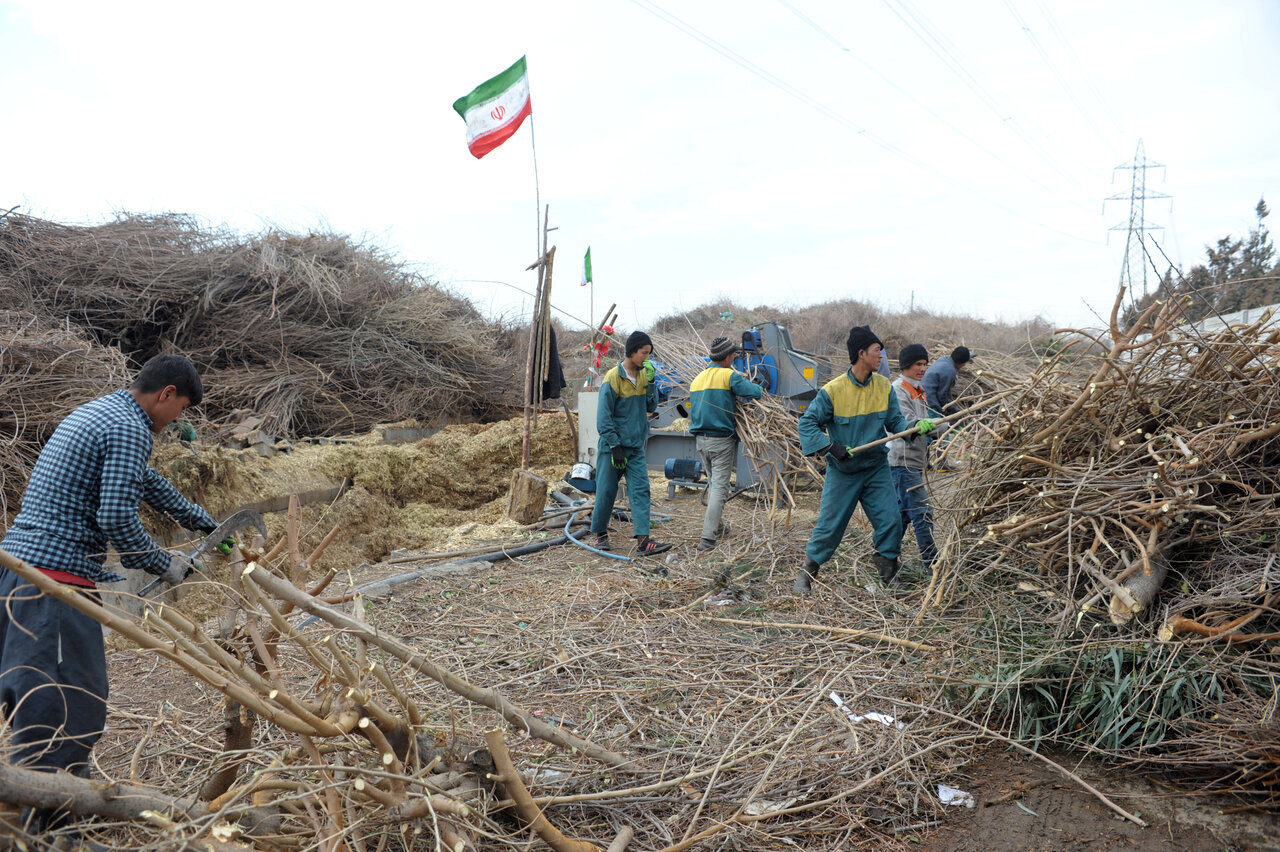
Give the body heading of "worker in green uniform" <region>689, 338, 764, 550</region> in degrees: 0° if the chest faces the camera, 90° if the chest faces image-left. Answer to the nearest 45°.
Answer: approximately 225°

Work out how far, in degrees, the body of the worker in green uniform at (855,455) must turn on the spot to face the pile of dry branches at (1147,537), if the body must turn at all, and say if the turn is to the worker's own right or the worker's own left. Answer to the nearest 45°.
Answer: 0° — they already face it

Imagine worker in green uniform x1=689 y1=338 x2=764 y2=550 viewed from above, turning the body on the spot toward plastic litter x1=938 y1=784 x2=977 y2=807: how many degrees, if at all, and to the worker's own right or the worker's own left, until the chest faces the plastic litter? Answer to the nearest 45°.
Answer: approximately 135° to the worker's own right

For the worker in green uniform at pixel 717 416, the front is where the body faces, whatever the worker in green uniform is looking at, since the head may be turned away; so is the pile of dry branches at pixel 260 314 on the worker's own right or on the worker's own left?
on the worker's own left

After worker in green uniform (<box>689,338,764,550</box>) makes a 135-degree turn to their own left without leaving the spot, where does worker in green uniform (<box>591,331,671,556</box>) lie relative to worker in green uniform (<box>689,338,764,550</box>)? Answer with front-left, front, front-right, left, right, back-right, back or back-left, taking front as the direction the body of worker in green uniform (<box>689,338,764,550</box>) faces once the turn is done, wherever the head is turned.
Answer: front

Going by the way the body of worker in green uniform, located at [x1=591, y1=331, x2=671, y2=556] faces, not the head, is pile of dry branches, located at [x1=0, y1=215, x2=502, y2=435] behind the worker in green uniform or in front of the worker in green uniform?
behind

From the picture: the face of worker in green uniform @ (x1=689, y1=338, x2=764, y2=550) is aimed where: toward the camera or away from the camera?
away from the camera

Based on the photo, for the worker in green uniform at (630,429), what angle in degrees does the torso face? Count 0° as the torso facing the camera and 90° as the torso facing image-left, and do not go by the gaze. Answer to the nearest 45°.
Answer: approximately 315°

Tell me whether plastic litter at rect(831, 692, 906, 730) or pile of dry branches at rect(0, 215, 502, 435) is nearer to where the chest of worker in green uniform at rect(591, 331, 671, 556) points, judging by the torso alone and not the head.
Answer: the plastic litter

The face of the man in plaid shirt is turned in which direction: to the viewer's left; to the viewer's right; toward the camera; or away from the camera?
to the viewer's right
